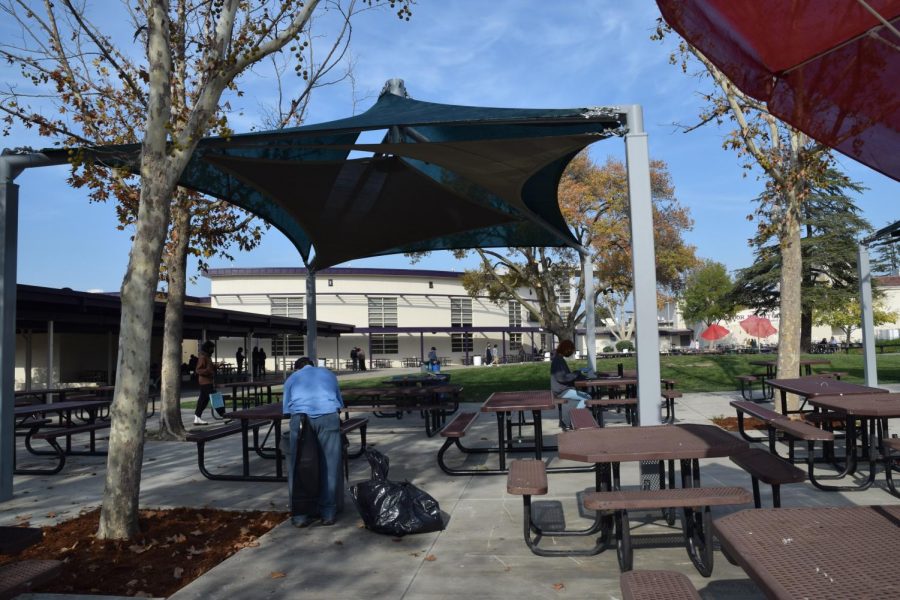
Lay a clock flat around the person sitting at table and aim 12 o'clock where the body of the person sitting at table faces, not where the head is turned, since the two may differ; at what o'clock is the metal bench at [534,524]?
The metal bench is roughly at 3 o'clock from the person sitting at table.

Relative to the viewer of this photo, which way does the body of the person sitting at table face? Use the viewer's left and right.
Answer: facing to the right of the viewer

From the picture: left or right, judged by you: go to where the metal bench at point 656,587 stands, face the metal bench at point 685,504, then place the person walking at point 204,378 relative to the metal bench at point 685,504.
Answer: left

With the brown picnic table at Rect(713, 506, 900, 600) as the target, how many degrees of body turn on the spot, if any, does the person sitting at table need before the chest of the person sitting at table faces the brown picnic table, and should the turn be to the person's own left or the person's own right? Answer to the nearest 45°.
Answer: approximately 90° to the person's own right

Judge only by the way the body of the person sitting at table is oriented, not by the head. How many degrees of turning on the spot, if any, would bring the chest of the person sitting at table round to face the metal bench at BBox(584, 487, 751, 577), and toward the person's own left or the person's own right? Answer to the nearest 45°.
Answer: approximately 90° to the person's own right
